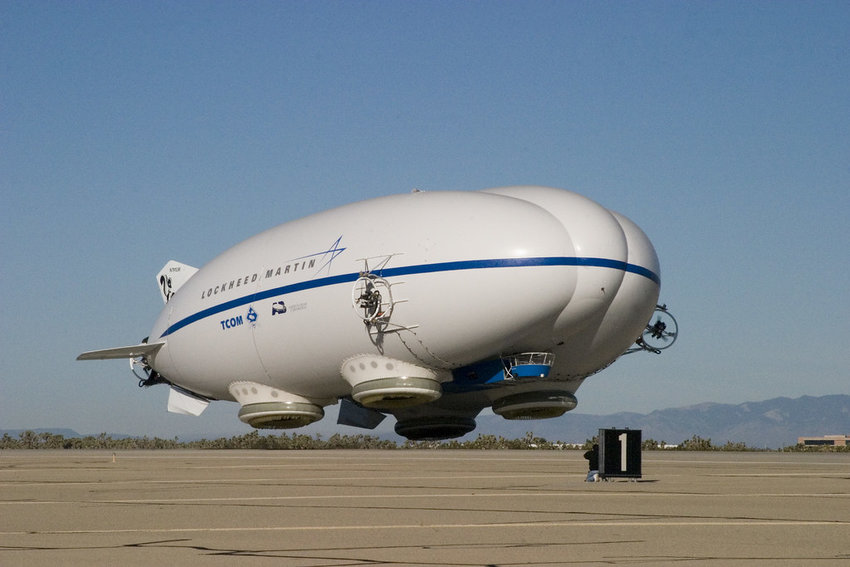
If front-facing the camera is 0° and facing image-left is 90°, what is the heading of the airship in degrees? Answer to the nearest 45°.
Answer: approximately 315°

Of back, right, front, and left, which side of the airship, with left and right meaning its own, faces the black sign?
front
